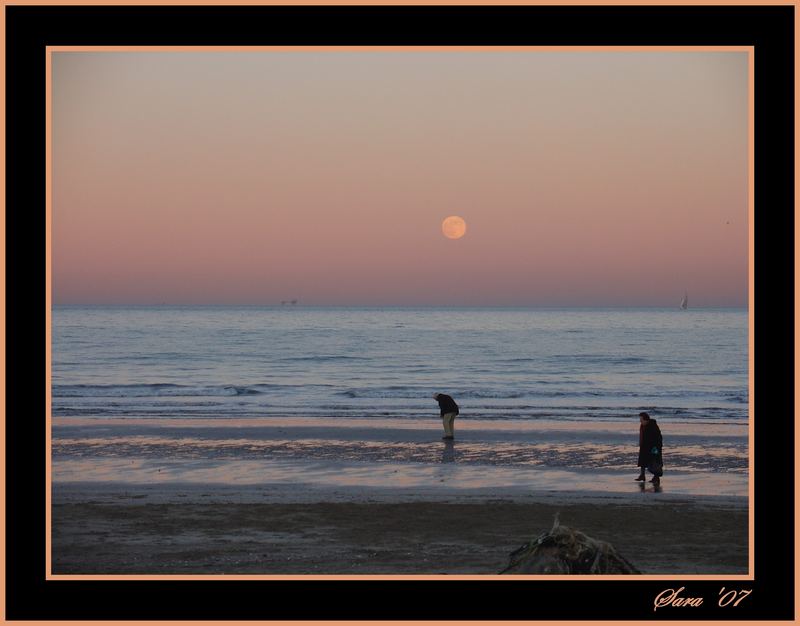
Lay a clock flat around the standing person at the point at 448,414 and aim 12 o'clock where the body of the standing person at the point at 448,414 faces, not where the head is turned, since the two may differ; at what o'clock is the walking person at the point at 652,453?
the walking person at the point at 652,453 is roughly at 8 o'clock from the standing person at the point at 448,414.

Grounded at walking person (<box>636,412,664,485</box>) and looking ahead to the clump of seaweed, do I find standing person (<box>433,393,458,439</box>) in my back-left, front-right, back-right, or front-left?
back-right

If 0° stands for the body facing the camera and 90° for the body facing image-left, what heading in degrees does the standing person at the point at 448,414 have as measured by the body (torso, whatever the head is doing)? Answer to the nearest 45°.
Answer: approximately 90°

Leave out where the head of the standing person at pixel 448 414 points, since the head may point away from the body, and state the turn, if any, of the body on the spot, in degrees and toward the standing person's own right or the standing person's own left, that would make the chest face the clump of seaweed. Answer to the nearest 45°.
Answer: approximately 90° to the standing person's own left
